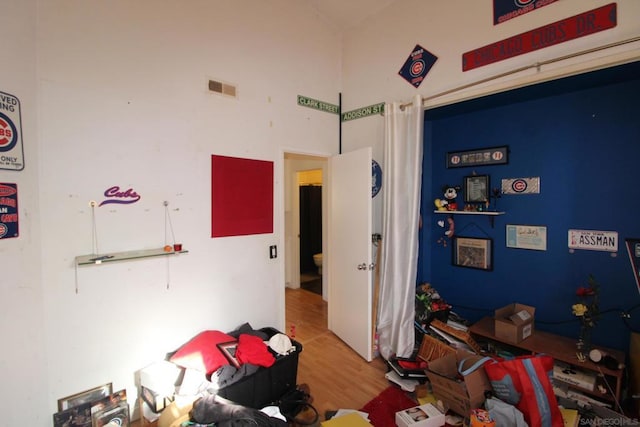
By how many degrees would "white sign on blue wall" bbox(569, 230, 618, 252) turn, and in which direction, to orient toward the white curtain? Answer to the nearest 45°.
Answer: approximately 45° to its right

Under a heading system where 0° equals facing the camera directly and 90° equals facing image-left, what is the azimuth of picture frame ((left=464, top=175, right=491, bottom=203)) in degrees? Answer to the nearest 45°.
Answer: approximately 0°

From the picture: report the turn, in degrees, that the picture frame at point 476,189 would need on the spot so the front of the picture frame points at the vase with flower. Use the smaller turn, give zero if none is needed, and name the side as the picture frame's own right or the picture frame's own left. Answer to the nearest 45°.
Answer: approximately 45° to the picture frame's own left

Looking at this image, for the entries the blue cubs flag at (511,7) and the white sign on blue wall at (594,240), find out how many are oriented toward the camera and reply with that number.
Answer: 2
